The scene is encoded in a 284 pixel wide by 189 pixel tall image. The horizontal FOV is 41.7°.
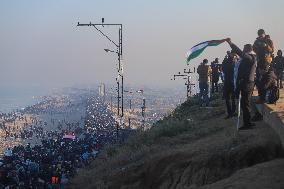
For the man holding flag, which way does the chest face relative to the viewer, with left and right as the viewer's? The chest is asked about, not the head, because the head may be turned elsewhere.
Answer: facing away from the viewer and to the left of the viewer

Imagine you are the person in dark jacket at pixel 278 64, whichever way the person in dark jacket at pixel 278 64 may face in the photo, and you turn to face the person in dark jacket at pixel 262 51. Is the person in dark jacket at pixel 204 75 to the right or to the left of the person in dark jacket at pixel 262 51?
right

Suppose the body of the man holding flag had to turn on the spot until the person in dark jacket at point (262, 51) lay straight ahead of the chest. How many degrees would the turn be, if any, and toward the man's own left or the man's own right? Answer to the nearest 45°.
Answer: approximately 45° to the man's own right

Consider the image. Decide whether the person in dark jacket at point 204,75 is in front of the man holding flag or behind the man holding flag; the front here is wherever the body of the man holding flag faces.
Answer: in front

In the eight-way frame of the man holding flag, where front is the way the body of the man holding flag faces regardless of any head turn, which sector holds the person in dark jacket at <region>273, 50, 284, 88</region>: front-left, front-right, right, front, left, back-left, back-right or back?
front-right

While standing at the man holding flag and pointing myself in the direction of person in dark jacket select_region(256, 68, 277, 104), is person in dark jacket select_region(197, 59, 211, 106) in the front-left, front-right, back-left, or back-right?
front-left

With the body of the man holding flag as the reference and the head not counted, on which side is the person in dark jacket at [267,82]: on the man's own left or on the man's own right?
on the man's own right

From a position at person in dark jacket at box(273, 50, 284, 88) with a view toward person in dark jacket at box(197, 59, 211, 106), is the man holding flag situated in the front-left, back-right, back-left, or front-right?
front-left
